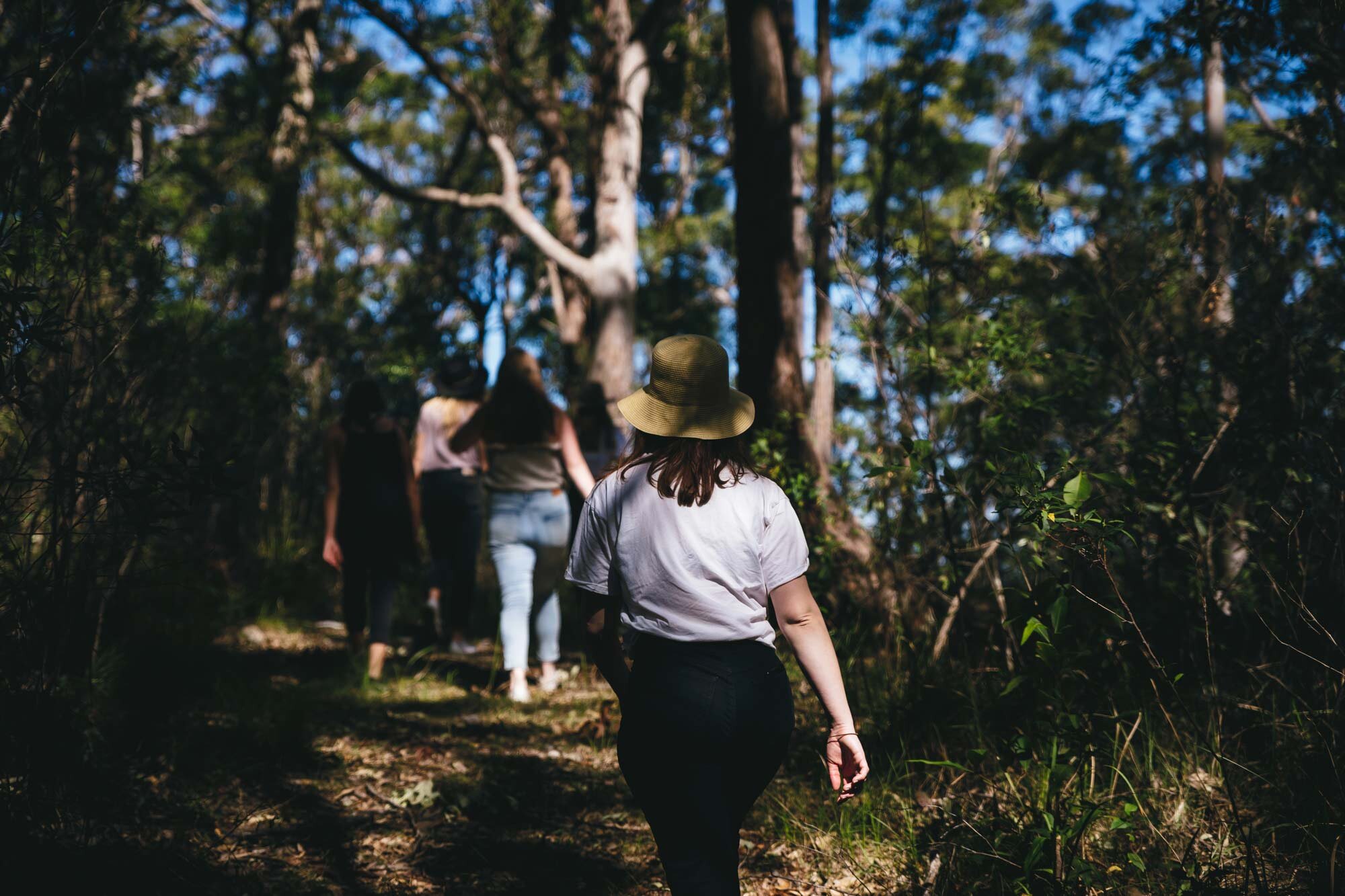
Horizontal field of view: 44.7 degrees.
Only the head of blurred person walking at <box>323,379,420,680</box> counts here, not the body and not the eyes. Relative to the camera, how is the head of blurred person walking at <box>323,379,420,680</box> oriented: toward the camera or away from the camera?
away from the camera

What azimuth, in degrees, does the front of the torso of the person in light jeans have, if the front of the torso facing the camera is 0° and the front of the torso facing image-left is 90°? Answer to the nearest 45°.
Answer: approximately 180°

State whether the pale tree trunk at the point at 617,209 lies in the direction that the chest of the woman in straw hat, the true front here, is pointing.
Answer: yes

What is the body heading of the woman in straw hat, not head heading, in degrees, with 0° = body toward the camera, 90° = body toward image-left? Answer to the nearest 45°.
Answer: approximately 180°

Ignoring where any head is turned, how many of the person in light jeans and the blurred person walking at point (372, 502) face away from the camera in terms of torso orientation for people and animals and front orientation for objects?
2

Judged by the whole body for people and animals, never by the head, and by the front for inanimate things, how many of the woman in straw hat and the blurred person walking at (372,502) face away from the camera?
2

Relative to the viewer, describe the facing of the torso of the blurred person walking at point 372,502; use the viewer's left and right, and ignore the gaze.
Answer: facing away from the viewer
